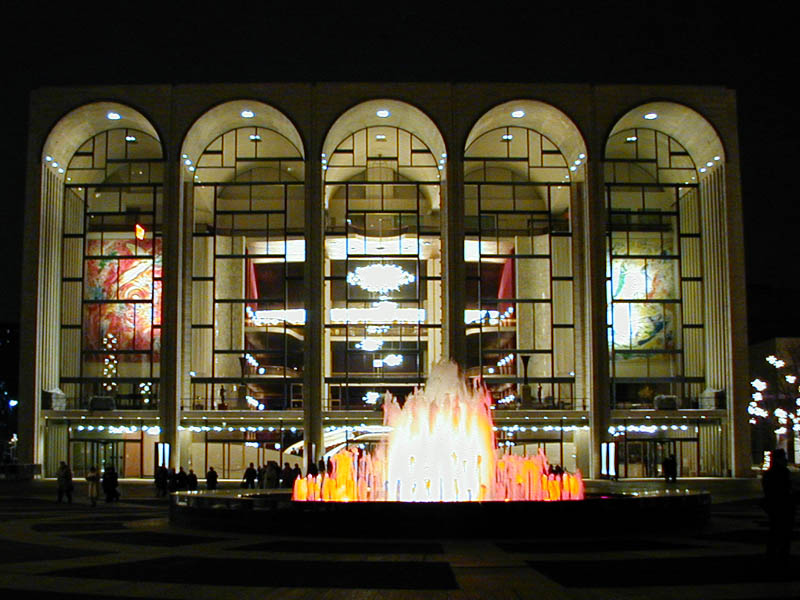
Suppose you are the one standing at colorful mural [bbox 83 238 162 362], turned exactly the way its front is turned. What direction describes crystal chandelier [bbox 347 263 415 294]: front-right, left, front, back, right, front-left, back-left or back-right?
left

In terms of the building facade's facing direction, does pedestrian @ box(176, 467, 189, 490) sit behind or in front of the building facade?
in front

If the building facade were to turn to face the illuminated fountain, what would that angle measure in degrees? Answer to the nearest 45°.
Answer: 0° — it already faces it

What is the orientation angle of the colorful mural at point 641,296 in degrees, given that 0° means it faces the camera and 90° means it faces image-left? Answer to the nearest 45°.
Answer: approximately 0°

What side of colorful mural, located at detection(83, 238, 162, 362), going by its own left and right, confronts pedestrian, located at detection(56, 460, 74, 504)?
front

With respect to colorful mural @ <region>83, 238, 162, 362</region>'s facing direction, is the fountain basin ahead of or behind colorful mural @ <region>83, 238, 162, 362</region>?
ahead

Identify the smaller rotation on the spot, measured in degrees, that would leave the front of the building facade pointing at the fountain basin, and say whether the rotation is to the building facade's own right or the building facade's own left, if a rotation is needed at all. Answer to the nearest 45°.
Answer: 0° — it already faces it

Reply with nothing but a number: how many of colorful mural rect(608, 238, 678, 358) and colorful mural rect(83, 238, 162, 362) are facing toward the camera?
2

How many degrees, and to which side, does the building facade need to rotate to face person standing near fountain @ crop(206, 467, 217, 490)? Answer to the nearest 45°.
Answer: approximately 45° to its right

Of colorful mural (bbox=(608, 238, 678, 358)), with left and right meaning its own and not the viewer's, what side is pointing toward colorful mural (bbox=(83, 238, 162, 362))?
right

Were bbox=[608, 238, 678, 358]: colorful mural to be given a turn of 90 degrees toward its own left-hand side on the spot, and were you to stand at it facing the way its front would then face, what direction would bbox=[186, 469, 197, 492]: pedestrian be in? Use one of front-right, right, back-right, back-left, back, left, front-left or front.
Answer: back-right

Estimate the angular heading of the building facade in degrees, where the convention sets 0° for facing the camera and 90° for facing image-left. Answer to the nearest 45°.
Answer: approximately 0°
